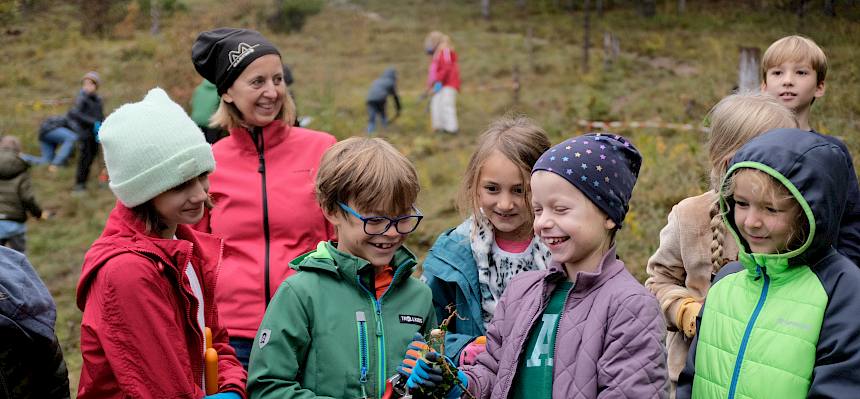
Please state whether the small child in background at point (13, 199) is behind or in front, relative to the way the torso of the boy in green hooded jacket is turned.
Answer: behind

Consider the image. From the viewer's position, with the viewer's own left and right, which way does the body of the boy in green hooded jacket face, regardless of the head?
facing the viewer and to the right of the viewer

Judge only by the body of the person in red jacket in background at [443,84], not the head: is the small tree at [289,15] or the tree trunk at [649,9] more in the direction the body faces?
the small tree

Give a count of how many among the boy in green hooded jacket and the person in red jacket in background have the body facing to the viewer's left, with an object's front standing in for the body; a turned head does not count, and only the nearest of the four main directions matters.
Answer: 1

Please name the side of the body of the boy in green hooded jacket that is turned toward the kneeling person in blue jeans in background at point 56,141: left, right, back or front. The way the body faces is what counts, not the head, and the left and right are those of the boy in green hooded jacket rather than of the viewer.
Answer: back

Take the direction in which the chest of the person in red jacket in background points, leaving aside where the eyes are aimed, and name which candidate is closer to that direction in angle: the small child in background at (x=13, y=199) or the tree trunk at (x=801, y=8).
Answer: the small child in background

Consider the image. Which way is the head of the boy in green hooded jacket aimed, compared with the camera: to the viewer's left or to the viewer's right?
to the viewer's right

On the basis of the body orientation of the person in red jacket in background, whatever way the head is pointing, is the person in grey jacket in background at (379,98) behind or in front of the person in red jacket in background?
in front

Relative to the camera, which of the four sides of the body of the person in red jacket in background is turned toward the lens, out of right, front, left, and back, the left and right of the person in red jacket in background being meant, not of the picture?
left
